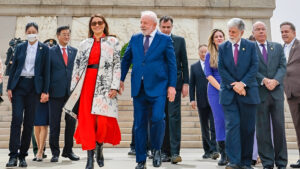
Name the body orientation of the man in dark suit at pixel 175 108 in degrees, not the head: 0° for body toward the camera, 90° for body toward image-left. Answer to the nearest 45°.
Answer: approximately 0°

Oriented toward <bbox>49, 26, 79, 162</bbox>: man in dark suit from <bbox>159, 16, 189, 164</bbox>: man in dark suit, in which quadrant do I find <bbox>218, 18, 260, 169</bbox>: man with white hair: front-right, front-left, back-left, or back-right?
back-left

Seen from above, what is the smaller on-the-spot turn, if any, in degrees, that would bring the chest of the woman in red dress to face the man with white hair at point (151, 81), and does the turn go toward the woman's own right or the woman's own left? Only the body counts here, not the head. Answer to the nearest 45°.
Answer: approximately 90° to the woman's own left

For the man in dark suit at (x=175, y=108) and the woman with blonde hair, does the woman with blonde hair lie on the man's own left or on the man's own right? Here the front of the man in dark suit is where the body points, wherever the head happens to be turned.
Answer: on the man's own left

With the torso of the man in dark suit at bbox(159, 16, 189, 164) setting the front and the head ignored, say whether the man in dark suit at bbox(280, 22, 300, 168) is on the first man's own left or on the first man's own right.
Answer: on the first man's own left

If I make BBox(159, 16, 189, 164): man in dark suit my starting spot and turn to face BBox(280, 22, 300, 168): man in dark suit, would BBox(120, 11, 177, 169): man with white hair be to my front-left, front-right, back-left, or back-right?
back-right

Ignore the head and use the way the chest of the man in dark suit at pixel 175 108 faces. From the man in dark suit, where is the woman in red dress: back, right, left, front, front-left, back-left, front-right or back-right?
front-right

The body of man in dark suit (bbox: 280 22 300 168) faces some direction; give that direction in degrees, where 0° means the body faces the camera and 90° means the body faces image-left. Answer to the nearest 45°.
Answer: approximately 45°

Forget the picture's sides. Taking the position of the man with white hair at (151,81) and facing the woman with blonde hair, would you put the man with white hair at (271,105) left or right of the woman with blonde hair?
right
